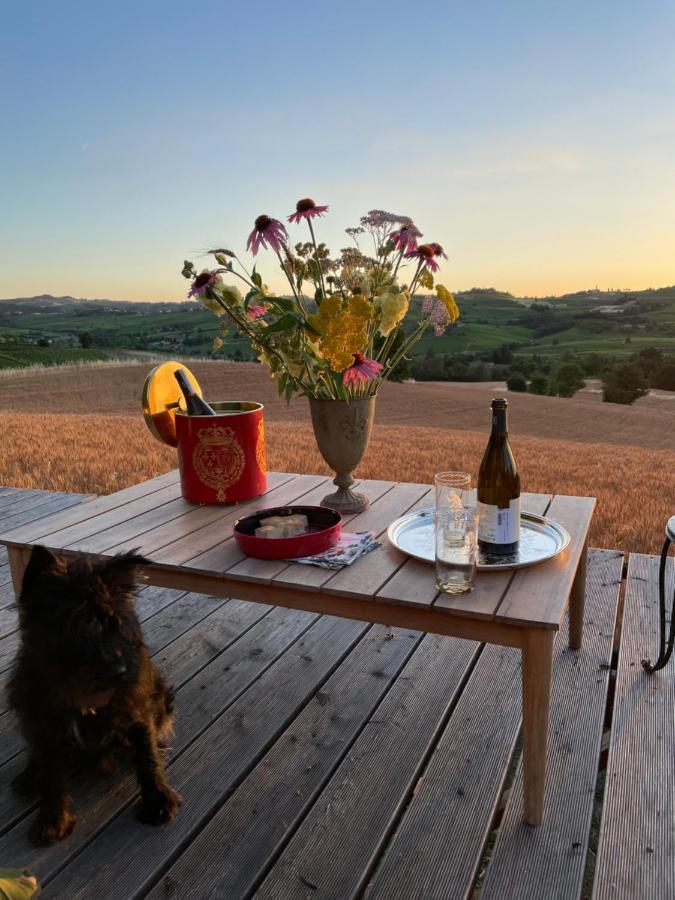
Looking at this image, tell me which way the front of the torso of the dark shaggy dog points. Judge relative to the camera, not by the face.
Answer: toward the camera

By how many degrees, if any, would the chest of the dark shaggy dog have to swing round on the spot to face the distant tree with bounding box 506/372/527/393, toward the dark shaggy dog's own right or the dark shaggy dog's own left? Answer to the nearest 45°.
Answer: approximately 135° to the dark shaggy dog's own left

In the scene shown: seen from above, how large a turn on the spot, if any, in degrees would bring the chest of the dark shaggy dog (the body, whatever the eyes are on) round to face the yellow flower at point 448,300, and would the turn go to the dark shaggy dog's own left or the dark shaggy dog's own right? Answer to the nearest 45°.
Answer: approximately 90° to the dark shaggy dog's own left

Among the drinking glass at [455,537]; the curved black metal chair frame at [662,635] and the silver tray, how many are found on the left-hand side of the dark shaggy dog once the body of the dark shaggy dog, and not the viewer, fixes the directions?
3

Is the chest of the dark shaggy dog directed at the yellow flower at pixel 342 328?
no

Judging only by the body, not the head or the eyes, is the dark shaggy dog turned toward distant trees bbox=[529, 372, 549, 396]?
no

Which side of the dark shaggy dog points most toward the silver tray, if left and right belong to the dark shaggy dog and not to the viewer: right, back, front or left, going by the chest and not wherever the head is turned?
left

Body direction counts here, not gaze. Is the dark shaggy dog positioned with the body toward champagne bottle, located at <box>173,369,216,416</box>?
no

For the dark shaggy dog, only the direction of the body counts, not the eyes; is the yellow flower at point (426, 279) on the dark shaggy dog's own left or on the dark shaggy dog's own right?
on the dark shaggy dog's own left

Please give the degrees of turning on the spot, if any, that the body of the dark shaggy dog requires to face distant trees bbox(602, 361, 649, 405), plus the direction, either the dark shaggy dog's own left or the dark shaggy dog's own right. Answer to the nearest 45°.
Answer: approximately 135° to the dark shaggy dog's own left

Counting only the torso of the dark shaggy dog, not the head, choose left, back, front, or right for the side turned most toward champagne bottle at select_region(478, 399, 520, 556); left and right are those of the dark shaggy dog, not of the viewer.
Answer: left

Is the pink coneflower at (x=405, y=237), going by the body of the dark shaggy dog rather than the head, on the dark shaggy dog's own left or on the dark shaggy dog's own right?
on the dark shaggy dog's own left

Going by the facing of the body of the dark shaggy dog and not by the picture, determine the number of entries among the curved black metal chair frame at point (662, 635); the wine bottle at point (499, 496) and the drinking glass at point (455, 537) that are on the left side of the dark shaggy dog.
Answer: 3

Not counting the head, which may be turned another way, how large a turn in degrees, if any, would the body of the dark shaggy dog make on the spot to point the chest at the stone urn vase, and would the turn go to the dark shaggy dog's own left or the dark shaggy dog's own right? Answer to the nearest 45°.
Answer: approximately 135° to the dark shaggy dog's own left
